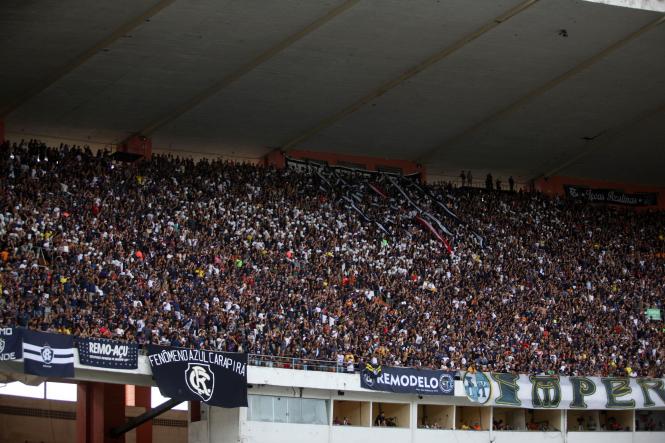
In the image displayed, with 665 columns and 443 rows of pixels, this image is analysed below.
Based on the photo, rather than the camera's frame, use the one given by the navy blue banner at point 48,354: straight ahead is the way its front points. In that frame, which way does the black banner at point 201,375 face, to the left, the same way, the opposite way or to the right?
the same way

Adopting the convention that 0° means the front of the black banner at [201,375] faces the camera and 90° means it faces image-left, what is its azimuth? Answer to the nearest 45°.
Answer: approximately 0°

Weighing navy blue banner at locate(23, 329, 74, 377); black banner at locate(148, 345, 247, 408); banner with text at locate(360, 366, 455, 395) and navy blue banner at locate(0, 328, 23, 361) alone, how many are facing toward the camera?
4

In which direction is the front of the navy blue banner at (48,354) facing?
toward the camera

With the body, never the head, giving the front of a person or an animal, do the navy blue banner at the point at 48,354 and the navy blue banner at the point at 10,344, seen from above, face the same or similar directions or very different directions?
same or similar directions

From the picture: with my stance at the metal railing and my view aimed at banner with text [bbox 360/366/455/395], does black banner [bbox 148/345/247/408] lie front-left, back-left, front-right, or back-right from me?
back-right

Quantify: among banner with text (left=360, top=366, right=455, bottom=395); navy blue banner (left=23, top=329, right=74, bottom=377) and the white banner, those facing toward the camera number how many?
3

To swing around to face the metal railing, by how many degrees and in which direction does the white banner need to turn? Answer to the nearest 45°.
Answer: approximately 45° to its right

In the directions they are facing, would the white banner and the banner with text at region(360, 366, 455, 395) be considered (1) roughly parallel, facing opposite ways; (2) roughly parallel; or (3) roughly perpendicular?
roughly parallel
